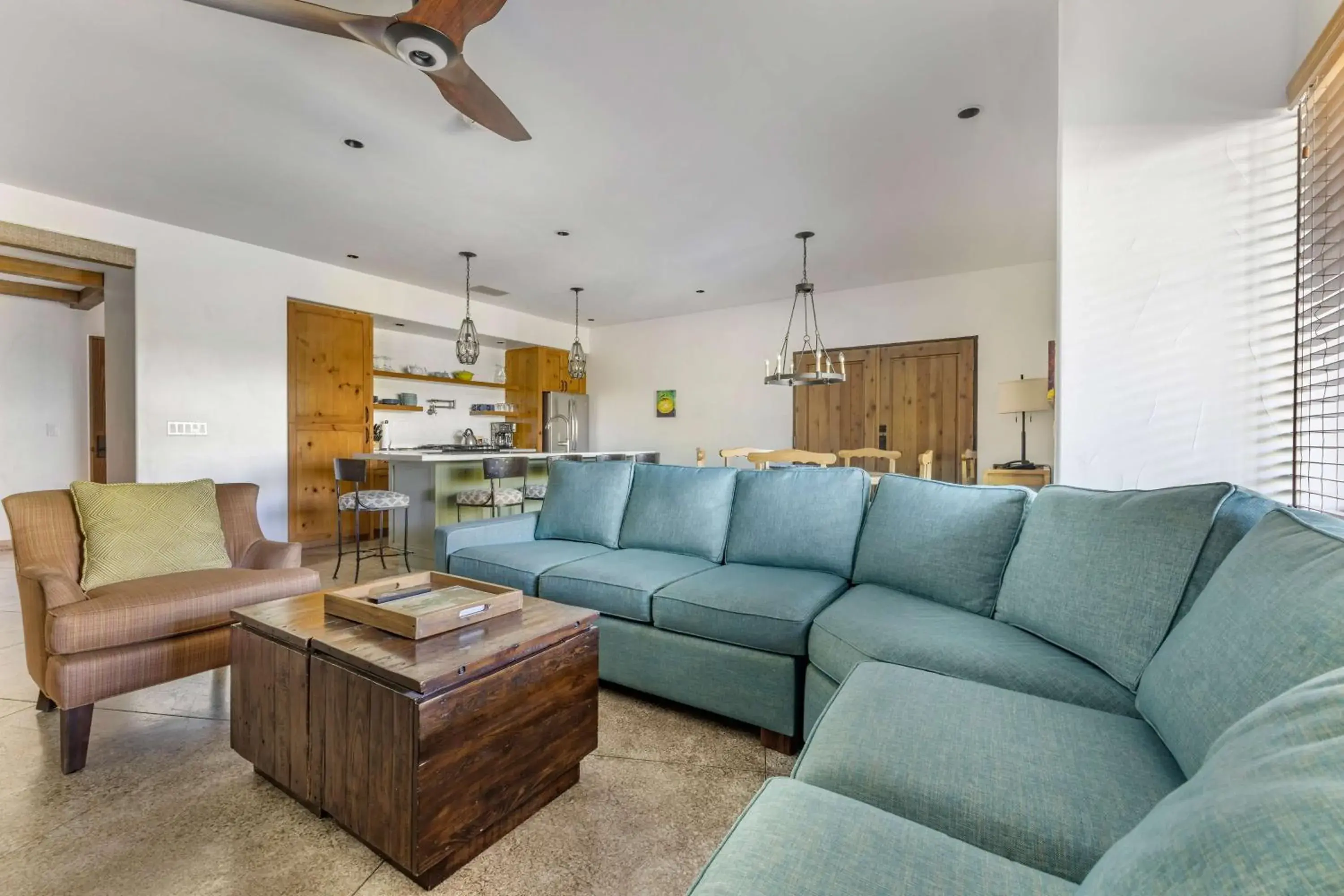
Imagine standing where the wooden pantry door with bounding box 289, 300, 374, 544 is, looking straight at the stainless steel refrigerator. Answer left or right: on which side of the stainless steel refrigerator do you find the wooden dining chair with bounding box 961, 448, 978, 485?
right

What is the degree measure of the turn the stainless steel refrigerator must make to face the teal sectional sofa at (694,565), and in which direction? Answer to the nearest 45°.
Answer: approximately 45° to its right

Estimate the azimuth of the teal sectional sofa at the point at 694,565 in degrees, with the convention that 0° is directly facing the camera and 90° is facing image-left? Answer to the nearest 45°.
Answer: approximately 45°

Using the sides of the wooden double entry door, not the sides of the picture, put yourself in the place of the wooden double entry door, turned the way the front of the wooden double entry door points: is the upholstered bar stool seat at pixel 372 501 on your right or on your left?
on your right

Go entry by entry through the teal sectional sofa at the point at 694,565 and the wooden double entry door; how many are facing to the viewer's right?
0

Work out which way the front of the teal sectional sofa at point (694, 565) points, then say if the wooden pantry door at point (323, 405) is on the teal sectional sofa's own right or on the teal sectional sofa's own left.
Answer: on the teal sectional sofa's own right

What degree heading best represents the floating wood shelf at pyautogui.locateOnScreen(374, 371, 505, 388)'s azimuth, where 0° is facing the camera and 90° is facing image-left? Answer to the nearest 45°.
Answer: approximately 315°

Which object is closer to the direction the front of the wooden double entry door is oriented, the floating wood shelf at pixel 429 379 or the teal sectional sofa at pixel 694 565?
the teal sectional sofa

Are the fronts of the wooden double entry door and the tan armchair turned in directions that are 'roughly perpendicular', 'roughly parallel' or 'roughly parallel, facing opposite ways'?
roughly perpendicular

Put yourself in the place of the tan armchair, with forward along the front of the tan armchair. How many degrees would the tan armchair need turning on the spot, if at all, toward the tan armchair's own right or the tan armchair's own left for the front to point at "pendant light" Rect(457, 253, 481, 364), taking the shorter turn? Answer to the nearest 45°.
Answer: approximately 90° to the tan armchair's own left
